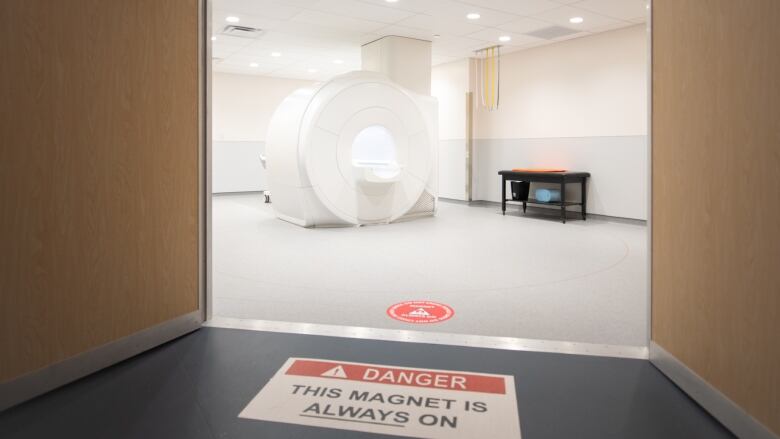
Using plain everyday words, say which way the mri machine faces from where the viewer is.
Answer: facing the viewer and to the right of the viewer

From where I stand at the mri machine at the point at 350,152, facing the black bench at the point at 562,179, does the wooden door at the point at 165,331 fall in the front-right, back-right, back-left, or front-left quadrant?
back-right

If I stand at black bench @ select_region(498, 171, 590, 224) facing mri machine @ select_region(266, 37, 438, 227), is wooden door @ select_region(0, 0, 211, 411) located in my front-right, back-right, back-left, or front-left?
front-left

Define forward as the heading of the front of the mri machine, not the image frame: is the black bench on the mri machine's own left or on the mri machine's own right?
on the mri machine's own left

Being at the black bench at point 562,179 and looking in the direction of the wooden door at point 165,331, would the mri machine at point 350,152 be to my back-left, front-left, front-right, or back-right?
front-right

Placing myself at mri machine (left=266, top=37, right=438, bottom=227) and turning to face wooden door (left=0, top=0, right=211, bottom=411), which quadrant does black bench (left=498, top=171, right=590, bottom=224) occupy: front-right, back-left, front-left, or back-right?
back-left

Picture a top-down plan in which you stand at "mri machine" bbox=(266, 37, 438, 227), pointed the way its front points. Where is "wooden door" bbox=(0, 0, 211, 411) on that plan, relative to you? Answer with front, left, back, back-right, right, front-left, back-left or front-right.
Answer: front-right
